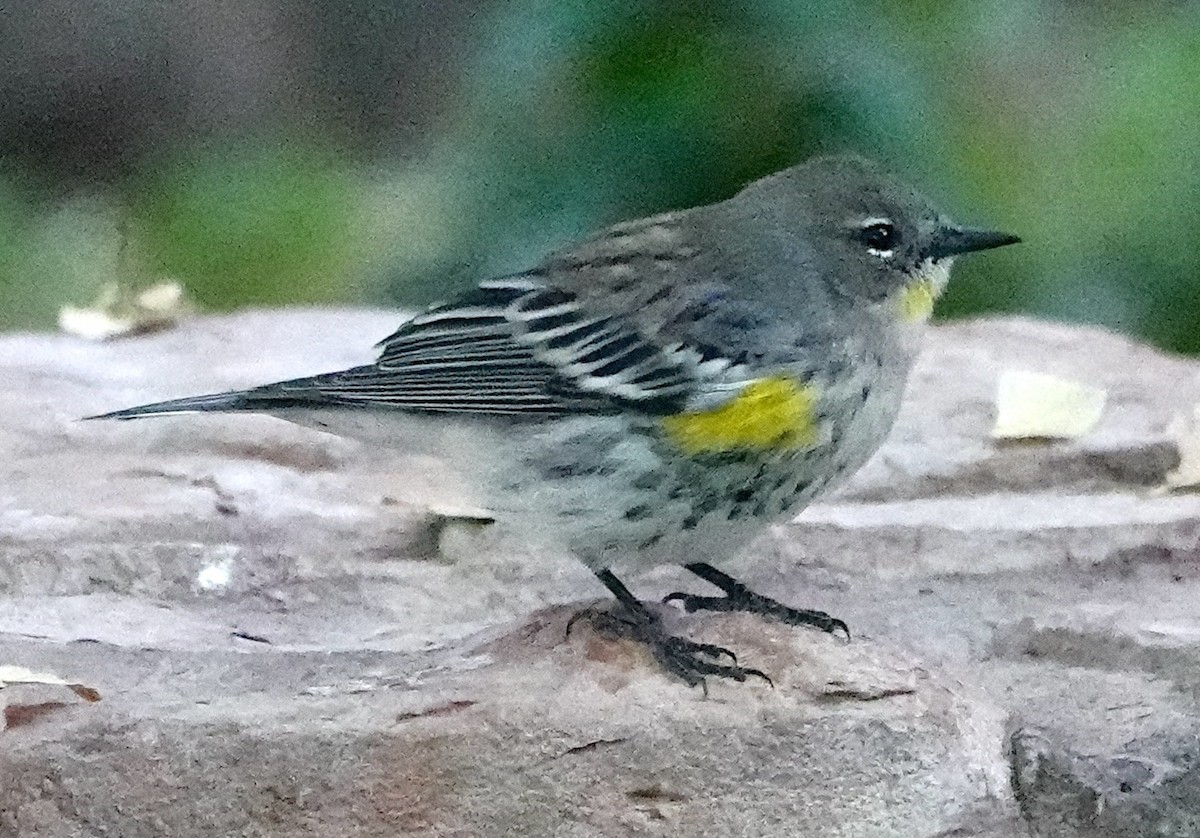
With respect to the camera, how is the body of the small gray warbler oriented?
to the viewer's right
